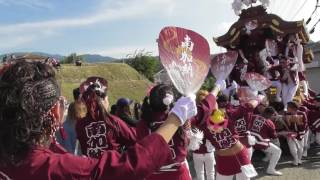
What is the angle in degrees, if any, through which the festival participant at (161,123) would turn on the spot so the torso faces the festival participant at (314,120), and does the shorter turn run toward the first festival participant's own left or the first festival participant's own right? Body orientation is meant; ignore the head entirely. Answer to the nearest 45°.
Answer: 0° — they already face them

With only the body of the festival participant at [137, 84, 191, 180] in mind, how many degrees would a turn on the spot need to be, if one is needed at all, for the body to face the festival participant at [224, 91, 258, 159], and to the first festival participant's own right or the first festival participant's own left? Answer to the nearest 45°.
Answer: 0° — they already face them

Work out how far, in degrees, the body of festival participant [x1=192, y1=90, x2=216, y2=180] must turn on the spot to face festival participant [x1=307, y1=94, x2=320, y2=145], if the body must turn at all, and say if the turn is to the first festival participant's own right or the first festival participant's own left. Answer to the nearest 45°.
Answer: approximately 45° to the first festival participant's own right

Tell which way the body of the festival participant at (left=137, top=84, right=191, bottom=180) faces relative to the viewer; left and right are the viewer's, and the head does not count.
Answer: facing away from the viewer and to the right of the viewer

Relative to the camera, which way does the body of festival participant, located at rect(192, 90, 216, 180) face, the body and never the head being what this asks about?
away from the camera

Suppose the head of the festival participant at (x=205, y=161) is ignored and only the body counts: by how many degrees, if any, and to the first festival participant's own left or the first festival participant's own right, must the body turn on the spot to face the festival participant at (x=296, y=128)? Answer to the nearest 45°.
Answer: approximately 45° to the first festival participant's own right
